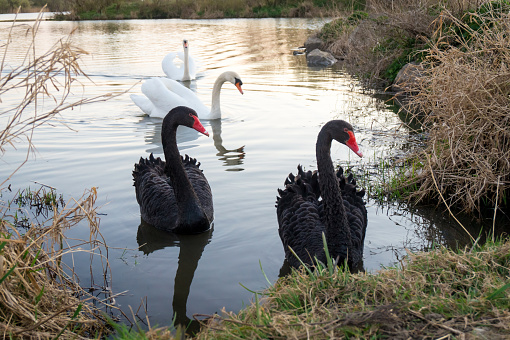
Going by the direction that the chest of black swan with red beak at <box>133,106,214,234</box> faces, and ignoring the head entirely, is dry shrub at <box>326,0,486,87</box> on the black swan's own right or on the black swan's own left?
on the black swan's own left

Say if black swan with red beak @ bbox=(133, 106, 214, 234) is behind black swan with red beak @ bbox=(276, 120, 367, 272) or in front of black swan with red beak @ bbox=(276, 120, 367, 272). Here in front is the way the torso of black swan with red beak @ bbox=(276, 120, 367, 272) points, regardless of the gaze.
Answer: behind

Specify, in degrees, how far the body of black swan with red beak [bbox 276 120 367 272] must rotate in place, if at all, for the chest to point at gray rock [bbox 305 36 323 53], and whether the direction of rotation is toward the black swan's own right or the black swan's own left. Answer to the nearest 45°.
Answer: approximately 135° to the black swan's own left

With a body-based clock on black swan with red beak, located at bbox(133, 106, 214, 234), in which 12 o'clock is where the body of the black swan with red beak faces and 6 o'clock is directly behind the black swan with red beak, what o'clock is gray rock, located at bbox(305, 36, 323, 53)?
The gray rock is roughly at 8 o'clock from the black swan with red beak.

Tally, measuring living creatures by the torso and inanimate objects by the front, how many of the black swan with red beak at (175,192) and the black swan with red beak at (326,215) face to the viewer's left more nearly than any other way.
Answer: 0

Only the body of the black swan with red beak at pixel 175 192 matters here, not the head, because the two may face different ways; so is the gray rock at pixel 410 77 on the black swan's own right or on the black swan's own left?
on the black swan's own left

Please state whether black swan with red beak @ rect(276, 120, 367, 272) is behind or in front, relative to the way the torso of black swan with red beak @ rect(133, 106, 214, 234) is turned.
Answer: in front

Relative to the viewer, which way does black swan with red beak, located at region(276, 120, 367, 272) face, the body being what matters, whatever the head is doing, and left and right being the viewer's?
facing the viewer and to the right of the viewer

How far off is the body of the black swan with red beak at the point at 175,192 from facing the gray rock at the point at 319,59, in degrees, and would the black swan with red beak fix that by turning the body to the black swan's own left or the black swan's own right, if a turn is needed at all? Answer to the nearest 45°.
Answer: approximately 135° to the black swan's own left

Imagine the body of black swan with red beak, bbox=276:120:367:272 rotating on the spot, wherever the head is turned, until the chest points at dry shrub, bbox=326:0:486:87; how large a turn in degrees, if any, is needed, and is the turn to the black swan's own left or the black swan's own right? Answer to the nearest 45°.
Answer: approximately 135° to the black swan's own left

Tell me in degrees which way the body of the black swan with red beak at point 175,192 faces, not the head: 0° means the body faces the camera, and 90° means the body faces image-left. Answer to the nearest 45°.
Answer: approximately 315°

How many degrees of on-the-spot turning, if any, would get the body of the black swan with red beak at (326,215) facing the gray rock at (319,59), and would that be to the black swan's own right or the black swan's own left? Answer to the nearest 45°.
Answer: approximately 135° to the black swan's own left
